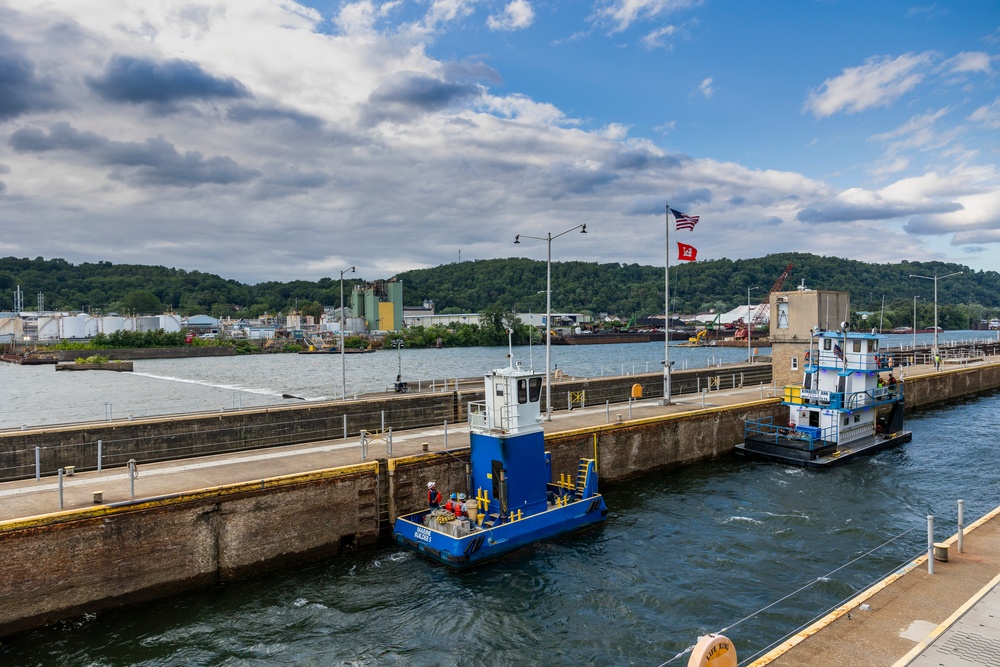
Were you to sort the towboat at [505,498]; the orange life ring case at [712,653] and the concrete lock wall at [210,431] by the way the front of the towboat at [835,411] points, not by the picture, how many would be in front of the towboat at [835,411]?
0

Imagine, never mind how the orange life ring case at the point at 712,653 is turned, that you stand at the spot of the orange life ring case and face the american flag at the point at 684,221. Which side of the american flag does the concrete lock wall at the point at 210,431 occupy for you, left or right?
left

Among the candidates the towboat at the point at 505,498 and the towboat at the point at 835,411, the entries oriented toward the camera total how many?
0

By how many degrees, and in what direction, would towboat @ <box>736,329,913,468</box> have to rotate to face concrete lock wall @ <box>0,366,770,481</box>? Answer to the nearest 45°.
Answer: approximately 180°

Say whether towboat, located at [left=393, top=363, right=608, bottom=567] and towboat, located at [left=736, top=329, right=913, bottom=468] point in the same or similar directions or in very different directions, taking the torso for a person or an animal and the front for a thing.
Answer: same or similar directions

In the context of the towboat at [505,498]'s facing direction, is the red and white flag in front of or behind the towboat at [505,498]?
in front

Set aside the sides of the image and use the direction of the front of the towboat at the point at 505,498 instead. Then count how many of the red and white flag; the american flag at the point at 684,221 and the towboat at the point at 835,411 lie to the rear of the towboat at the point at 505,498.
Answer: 0

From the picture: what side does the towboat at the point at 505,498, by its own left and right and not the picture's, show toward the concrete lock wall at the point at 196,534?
back

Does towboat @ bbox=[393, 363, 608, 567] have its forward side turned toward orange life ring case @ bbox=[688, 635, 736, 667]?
no

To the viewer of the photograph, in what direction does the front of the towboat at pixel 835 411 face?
facing away from the viewer and to the right of the viewer

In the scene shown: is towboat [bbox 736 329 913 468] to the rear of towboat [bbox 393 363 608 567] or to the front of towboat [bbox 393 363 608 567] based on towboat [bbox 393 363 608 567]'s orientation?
to the front
